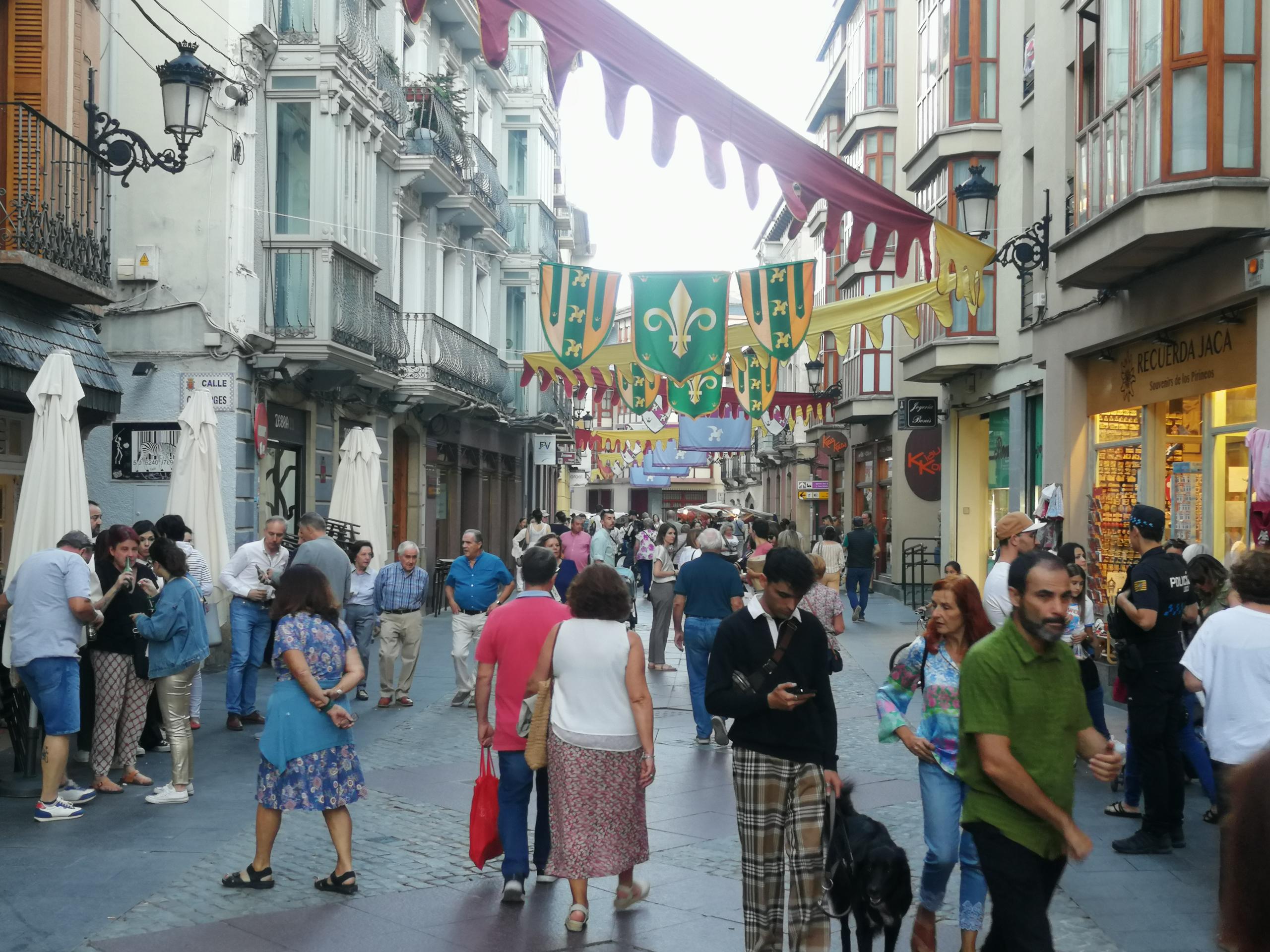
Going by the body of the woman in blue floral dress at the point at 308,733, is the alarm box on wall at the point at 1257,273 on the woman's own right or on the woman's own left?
on the woman's own right

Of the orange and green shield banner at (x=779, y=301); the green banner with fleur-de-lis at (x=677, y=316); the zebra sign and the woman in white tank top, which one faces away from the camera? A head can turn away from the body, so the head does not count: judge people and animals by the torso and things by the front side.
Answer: the woman in white tank top

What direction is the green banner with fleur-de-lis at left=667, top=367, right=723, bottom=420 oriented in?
toward the camera

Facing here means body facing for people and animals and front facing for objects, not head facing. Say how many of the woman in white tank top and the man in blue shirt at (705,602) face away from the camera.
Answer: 2

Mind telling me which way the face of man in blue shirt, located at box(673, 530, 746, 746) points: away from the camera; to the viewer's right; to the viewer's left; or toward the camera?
away from the camera

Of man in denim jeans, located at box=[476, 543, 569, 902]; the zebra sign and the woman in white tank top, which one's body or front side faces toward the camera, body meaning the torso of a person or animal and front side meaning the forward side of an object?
the zebra sign

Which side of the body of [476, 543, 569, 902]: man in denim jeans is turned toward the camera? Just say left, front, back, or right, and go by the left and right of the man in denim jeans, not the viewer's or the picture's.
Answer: back

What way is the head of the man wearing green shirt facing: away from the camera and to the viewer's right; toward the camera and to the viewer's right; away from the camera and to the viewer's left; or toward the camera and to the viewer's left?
toward the camera and to the viewer's right

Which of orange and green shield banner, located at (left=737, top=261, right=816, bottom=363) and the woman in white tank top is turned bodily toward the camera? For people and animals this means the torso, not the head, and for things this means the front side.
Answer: the orange and green shield banner

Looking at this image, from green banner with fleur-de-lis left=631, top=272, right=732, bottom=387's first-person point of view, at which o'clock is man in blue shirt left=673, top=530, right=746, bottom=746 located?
The man in blue shirt is roughly at 12 o'clock from the green banner with fleur-de-lis.

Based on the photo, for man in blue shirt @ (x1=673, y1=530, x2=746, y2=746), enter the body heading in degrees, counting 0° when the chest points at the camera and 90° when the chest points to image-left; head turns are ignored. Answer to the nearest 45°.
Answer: approximately 180°

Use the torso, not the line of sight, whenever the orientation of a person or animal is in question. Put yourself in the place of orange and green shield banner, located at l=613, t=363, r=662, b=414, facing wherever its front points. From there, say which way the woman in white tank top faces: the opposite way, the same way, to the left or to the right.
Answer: the opposite way

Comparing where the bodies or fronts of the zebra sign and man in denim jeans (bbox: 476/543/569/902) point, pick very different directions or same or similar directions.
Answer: very different directions

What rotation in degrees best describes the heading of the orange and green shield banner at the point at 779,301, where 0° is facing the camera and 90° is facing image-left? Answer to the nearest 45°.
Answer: approximately 0°

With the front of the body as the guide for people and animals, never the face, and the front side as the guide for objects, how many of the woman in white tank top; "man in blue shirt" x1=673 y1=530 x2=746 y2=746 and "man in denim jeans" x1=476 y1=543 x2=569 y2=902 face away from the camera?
3

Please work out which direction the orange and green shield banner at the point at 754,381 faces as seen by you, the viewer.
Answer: facing the viewer

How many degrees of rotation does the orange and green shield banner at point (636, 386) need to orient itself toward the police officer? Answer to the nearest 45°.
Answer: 0° — it already faces them
